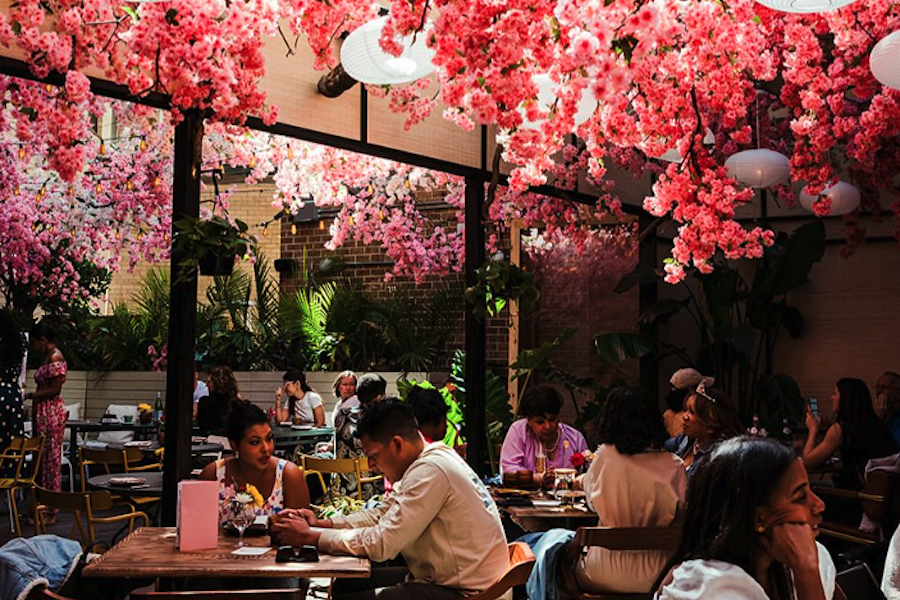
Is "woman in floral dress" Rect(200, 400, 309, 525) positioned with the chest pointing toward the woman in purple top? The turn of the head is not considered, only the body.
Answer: no

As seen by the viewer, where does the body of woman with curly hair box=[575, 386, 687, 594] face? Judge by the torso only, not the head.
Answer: away from the camera

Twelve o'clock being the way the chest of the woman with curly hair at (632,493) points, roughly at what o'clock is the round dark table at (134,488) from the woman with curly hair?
The round dark table is roughly at 10 o'clock from the woman with curly hair.

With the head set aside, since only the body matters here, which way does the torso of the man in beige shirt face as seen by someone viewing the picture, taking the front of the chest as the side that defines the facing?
to the viewer's left

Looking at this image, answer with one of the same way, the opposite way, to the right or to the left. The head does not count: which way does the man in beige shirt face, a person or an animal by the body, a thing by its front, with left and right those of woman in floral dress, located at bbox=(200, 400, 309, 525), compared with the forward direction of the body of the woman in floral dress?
to the right

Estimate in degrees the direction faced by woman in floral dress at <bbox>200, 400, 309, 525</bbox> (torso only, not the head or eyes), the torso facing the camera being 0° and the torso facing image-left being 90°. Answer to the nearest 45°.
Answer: approximately 0°

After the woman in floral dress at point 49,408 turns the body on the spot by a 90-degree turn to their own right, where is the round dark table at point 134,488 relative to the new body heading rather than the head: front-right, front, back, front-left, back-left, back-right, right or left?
back

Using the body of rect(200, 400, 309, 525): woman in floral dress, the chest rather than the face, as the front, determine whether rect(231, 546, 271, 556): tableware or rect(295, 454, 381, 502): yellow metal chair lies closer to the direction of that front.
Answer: the tableware

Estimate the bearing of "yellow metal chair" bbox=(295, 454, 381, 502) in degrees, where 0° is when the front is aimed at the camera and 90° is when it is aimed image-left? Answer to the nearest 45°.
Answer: approximately 225°

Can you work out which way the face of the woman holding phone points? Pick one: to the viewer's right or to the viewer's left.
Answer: to the viewer's left

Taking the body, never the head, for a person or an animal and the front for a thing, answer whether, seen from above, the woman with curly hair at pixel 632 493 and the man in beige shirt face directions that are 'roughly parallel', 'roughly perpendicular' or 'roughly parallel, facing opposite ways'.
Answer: roughly perpendicular

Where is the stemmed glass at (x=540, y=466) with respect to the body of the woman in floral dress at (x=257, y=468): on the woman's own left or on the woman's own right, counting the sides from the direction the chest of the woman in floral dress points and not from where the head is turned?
on the woman's own left

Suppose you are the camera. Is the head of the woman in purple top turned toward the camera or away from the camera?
toward the camera

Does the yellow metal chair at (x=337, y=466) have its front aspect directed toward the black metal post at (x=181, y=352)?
no

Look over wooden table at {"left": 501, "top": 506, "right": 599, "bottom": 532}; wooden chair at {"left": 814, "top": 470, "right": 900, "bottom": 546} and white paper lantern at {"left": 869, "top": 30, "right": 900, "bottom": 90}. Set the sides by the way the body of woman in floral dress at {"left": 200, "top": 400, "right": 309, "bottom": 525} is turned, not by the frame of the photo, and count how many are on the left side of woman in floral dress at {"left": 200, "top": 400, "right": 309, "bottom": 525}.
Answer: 3
